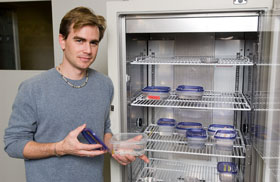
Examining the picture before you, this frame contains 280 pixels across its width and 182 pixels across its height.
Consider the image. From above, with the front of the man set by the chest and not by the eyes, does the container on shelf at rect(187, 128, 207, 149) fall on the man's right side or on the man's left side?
on the man's left side

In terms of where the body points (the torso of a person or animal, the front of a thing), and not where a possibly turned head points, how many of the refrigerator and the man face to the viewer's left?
0

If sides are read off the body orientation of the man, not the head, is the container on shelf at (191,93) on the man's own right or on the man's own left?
on the man's own left

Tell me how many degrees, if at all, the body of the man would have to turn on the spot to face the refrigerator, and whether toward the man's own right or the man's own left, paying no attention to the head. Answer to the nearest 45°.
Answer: approximately 45° to the man's own left

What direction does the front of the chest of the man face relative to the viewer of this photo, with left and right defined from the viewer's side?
facing the viewer and to the right of the viewer

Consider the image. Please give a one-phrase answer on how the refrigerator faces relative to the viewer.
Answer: facing the viewer
